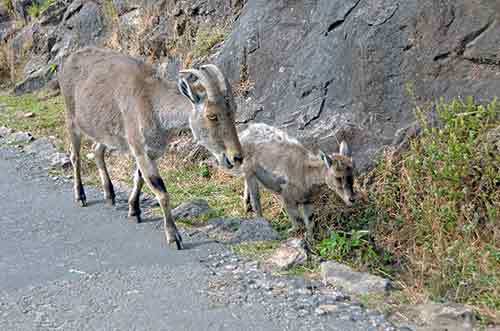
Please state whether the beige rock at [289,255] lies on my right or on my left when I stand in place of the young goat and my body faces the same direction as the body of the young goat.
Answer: on my right

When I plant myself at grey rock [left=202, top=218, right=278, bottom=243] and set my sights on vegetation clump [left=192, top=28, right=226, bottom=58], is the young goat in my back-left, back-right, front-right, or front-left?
front-right

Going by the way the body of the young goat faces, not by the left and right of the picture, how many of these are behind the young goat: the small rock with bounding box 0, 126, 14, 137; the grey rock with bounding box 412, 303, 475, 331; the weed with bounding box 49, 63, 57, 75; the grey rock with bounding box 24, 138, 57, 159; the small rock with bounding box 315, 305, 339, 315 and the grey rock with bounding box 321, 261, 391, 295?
3

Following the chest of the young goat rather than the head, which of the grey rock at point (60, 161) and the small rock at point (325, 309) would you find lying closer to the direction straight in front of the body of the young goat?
the small rock

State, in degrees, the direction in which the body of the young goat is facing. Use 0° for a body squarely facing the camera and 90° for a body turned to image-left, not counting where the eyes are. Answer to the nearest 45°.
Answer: approximately 315°

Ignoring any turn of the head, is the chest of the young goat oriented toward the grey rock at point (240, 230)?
no

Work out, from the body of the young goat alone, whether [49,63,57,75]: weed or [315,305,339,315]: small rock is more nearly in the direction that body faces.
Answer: the small rock

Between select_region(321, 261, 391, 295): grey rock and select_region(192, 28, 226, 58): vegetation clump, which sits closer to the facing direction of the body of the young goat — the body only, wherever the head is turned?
the grey rock

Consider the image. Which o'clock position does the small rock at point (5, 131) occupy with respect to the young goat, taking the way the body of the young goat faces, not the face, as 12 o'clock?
The small rock is roughly at 6 o'clock from the young goat.

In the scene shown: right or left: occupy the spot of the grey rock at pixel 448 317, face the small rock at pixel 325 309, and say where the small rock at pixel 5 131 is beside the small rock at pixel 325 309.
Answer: right

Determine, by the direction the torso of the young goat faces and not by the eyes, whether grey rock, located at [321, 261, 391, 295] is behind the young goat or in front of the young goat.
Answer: in front

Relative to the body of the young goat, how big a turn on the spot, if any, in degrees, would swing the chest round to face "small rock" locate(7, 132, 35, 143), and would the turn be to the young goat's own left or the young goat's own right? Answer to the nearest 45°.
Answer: approximately 180°

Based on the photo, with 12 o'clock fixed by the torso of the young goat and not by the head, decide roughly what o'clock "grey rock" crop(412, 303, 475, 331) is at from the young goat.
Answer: The grey rock is roughly at 1 o'clock from the young goat.

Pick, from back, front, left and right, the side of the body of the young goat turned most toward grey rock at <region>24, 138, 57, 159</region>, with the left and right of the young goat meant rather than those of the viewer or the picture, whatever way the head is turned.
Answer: back

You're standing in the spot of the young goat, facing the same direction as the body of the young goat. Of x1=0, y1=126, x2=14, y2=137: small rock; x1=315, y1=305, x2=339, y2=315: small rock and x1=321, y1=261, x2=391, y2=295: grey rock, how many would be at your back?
1

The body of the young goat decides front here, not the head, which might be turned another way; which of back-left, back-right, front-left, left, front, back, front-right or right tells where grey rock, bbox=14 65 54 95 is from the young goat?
back

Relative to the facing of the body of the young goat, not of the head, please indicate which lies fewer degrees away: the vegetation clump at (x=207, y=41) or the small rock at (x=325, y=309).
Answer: the small rock

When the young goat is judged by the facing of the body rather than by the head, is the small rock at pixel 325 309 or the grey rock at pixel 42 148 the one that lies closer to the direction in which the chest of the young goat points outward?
the small rock

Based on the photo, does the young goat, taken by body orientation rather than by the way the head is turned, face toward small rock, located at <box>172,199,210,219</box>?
no
